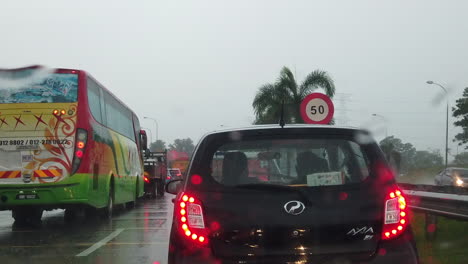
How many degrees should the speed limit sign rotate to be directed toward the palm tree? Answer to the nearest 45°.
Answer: approximately 180°

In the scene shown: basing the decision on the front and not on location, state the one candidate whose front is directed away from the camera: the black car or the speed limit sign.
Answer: the black car

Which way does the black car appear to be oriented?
away from the camera

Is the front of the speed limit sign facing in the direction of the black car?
yes

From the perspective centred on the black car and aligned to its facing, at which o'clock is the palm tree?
The palm tree is roughly at 12 o'clock from the black car.

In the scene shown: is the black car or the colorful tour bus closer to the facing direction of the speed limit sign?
the black car

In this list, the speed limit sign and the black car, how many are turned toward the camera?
1

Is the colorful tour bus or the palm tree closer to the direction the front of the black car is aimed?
the palm tree

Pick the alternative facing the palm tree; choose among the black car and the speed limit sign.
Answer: the black car

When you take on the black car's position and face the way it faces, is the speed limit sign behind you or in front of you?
in front

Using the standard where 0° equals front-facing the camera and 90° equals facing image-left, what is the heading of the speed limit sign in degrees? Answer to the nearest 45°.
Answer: approximately 0°

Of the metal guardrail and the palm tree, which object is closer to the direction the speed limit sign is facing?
the metal guardrail

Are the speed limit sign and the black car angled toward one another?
yes

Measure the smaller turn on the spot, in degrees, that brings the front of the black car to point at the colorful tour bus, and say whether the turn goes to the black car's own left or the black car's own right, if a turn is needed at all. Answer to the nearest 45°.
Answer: approximately 45° to the black car's own left

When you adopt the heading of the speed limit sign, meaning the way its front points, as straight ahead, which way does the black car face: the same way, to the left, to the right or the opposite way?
the opposite way
